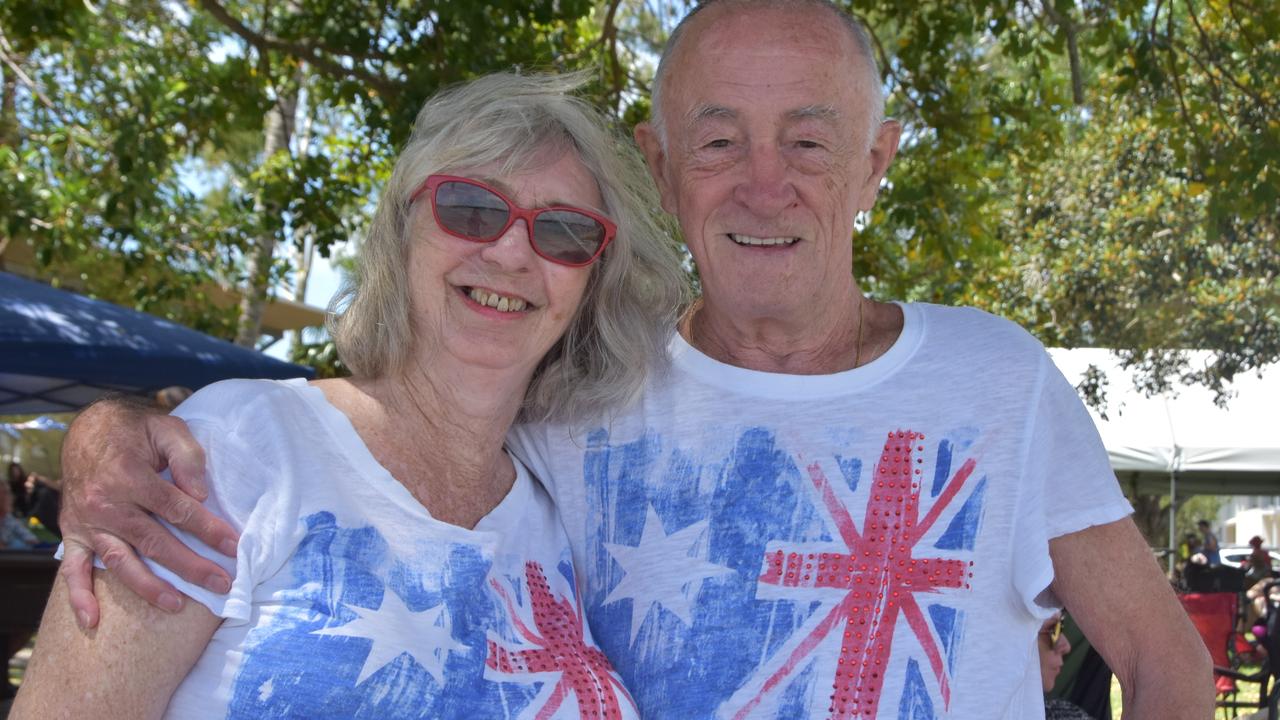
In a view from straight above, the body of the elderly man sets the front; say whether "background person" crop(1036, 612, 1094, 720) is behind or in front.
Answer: behind

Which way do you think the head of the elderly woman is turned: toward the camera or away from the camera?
toward the camera

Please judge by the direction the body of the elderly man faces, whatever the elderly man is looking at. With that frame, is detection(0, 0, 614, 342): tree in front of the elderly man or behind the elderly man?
behind

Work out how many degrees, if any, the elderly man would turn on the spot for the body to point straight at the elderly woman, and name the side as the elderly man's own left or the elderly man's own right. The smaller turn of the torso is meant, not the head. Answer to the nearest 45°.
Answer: approximately 90° to the elderly man's own right

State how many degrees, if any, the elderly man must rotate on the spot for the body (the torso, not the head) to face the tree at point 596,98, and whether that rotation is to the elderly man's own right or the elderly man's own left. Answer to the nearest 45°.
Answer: approximately 180°

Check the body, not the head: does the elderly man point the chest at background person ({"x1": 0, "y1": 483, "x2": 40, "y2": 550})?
no

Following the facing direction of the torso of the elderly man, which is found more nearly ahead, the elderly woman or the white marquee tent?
the elderly woman

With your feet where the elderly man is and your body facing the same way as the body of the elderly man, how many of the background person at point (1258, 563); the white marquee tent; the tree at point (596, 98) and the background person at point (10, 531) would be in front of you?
0

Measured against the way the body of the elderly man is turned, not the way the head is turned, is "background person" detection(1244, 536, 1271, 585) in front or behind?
behind

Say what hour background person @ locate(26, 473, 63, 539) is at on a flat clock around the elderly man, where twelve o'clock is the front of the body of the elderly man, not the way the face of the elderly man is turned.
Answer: The background person is roughly at 5 o'clock from the elderly man.

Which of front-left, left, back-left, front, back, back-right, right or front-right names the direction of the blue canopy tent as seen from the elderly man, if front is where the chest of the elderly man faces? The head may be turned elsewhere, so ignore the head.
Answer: back-right

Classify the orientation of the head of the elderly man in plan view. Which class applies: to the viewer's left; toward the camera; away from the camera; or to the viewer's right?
toward the camera

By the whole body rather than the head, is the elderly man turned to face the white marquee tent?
no

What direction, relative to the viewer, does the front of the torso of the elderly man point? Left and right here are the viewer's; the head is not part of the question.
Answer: facing the viewer
